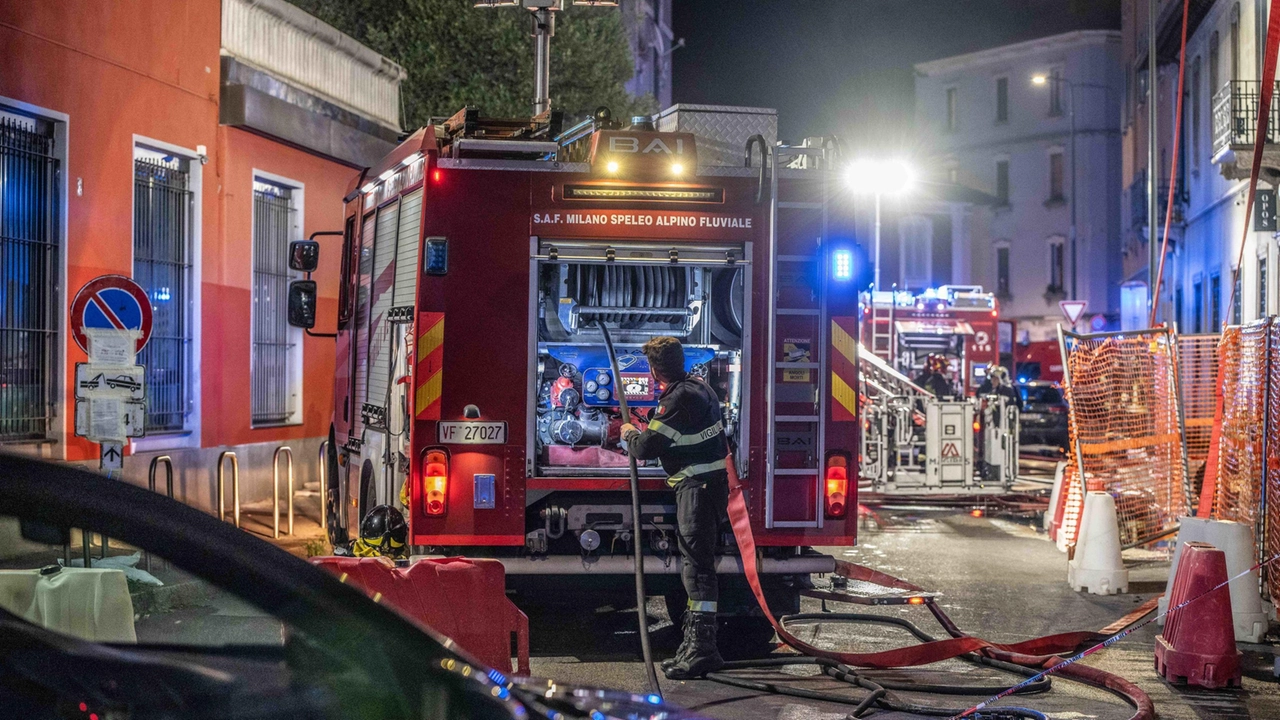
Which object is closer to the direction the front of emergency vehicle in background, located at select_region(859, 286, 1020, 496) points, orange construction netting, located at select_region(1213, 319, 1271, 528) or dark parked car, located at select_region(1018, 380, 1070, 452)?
the dark parked car

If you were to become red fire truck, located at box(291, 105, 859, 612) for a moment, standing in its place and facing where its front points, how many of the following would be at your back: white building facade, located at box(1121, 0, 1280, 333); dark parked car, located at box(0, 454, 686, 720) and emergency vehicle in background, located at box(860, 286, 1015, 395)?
1

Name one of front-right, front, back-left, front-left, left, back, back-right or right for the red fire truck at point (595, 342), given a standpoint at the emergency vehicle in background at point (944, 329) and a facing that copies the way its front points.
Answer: back

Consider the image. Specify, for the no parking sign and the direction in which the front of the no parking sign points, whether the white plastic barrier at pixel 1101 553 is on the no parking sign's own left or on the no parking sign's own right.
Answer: on the no parking sign's own left

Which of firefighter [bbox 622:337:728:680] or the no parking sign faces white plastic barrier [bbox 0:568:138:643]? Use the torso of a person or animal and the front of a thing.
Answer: the no parking sign

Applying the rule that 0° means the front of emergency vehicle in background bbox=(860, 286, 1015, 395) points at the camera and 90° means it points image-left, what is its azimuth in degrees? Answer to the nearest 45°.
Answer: approximately 180°

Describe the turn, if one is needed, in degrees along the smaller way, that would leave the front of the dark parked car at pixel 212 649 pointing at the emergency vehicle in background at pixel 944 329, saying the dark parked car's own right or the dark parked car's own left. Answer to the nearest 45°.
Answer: approximately 45° to the dark parked car's own left

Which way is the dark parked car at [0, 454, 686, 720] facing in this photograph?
to the viewer's right

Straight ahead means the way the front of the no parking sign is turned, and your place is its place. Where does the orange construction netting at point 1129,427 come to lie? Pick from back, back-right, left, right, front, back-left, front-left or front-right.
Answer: left

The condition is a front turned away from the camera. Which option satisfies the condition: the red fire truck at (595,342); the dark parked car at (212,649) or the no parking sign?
the red fire truck

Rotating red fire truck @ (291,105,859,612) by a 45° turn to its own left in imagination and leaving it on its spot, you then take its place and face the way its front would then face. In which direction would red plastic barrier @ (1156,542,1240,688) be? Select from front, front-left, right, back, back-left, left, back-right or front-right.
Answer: back-right

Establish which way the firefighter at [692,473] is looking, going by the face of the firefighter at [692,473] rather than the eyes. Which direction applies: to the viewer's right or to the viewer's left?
to the viewer's left

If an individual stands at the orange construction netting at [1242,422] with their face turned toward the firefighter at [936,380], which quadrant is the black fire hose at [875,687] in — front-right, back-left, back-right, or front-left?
back-left

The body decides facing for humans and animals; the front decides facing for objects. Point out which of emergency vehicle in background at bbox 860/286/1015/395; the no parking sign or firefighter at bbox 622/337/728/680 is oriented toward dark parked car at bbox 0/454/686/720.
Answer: the no parking sign

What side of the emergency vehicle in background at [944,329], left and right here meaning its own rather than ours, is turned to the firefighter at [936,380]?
back

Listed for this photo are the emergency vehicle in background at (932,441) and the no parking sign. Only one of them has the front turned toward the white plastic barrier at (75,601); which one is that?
the no parking sign

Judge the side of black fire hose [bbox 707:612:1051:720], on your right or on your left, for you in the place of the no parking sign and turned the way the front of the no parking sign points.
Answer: on your left

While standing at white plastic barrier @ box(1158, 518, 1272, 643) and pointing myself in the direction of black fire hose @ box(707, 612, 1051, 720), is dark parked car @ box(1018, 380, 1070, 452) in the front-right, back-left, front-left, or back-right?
back-right
